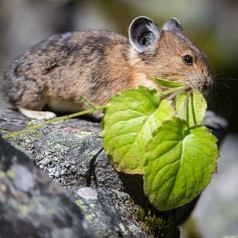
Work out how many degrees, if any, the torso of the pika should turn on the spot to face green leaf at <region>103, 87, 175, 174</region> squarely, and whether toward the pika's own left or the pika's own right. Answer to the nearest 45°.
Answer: approximately 90° to the pika's own right

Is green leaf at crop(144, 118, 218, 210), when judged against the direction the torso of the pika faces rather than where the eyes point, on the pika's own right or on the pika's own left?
on the pika's own right

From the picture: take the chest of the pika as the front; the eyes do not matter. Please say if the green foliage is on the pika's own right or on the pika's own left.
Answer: on the pika's own right

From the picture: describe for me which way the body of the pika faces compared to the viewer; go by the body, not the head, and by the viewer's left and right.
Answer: facing to the right of the viewer
